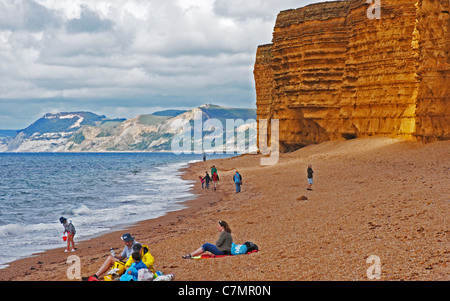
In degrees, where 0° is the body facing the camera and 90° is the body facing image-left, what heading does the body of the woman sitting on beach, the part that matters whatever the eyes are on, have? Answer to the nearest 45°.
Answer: approximately 90°

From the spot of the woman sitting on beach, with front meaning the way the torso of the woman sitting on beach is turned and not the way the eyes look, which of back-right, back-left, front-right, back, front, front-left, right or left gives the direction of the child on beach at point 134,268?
front-left

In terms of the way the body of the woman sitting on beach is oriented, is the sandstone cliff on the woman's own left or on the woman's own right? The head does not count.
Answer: on the woman's own right
